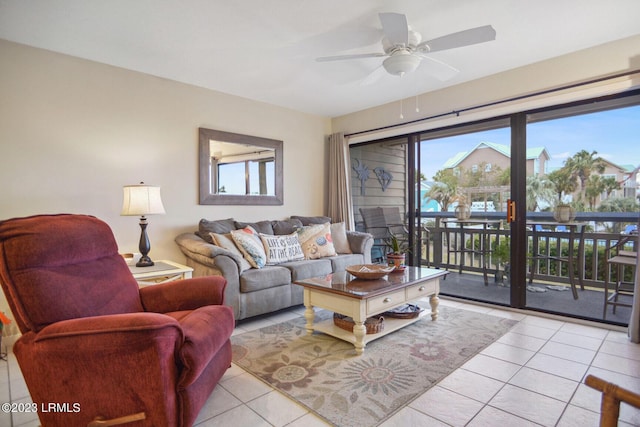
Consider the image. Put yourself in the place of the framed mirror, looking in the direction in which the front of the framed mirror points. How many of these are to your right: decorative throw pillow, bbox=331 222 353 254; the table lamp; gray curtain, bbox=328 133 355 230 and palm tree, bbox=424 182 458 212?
1

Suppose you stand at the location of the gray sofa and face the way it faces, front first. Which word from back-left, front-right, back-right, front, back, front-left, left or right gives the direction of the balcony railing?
front-left

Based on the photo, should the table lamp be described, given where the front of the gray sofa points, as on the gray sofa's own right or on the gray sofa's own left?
on the gray sofa's own right

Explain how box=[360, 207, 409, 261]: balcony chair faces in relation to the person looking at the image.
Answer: facing the viewer and to the right of the viewer

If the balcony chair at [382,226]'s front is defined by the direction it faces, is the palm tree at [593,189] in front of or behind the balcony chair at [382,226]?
in front

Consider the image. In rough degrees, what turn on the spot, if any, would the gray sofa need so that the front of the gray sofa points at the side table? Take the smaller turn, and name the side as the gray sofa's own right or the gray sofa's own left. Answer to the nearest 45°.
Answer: approximately 90° to the gray sofa's own right

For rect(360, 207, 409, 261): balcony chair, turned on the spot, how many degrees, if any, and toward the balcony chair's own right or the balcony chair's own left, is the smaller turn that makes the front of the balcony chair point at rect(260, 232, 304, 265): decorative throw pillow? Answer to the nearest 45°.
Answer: approximately 90° to the balcony chair's own right

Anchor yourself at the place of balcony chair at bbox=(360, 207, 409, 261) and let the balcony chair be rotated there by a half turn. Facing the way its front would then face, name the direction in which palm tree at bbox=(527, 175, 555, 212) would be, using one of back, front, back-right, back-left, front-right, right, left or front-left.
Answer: back

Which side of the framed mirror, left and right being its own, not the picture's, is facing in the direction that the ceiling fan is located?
front

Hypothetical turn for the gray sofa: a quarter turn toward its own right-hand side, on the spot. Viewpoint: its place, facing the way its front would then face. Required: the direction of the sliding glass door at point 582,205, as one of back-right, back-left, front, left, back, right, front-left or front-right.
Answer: back-left

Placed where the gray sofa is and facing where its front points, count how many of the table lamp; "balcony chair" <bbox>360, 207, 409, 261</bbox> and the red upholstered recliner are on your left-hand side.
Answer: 1
